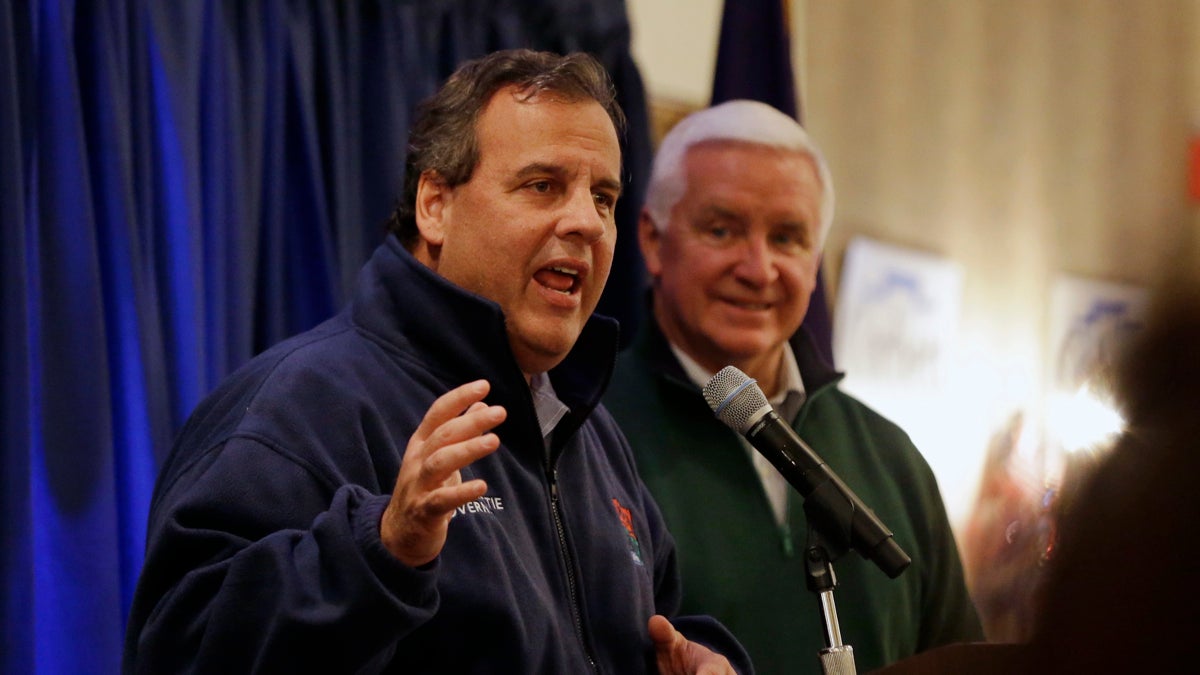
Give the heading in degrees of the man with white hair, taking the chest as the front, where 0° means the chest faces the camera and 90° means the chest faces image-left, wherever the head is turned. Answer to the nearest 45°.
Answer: approximately 0°

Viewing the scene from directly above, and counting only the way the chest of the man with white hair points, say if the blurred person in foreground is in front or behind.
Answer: in front

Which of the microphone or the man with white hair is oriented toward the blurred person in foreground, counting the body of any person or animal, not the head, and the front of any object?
the man with white hair

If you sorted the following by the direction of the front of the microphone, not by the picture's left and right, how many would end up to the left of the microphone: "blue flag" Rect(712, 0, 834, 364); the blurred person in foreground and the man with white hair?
1

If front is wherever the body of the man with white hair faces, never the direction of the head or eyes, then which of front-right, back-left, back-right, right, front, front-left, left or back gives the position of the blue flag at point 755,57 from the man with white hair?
back

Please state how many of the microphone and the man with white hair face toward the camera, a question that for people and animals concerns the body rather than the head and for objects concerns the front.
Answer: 1

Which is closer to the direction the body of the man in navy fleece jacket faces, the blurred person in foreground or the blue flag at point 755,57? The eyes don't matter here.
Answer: the blurred person in foreground

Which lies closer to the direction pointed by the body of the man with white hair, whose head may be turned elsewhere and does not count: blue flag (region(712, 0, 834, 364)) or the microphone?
the microphone

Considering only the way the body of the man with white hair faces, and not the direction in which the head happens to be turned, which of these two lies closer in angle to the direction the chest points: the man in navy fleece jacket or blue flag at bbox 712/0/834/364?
the man in navy fleece jacket

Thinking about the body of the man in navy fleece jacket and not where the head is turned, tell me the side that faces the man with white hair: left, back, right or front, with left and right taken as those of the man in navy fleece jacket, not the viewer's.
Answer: left

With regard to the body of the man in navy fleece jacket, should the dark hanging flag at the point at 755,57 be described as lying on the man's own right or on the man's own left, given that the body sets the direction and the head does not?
on the man's own left

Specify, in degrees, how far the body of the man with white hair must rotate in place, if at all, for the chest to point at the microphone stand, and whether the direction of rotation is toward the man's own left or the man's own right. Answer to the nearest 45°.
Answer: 0° — they already face it

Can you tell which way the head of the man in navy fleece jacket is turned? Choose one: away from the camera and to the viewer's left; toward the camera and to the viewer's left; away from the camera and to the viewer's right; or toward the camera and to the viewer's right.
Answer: toward the camera and to the viewer's right

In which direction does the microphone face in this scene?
to the viewer's left

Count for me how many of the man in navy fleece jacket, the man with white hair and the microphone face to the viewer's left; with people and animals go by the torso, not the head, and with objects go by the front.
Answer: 1
